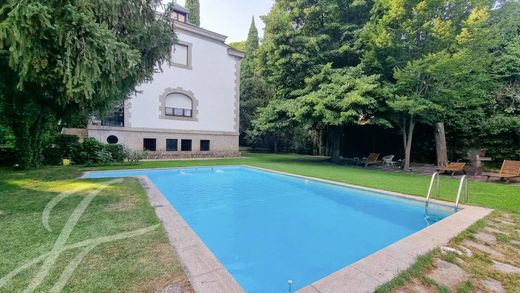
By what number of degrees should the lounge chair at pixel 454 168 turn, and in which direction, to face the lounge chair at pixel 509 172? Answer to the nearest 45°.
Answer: approximately 135° to its left

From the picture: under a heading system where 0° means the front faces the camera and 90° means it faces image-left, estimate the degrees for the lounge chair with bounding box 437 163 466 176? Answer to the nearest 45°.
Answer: approximately 90°

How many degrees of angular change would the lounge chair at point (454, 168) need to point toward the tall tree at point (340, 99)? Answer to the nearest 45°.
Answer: approximately 90° to its right

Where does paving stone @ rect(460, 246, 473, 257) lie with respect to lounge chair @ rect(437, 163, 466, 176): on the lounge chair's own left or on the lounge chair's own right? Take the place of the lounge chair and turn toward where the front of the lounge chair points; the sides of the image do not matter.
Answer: on the lounge chair's own left

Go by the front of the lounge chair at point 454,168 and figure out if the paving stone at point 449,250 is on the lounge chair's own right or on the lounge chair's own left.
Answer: on the lounge chair's own left

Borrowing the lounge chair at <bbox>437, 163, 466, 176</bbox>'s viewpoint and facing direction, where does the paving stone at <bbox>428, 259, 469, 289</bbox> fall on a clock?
The paving stone is roughly at 9 o'clock from the lounge chair.

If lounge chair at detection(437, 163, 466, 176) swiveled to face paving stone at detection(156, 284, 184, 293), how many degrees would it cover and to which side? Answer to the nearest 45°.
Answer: approximately 90° to its left

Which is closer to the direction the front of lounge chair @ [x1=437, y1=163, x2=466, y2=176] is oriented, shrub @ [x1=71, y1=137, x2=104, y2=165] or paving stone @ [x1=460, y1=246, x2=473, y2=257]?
the shrub

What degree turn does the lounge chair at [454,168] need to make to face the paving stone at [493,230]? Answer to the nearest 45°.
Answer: approximately 90° to its left
